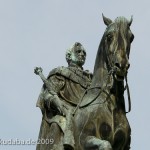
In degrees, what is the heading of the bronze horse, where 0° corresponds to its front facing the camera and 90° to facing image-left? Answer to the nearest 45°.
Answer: approximately 315°

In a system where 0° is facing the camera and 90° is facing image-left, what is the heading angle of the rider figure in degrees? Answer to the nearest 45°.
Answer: approximately 315°
